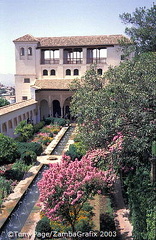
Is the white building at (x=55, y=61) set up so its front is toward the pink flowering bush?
yes

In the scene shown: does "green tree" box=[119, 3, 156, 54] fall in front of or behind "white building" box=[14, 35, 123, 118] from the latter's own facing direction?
in front

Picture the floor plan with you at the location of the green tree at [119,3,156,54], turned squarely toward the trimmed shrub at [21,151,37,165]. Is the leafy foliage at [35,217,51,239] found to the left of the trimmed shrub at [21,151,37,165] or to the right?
left

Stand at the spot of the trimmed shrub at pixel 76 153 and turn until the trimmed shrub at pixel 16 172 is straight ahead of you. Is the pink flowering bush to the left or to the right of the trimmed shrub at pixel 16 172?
left

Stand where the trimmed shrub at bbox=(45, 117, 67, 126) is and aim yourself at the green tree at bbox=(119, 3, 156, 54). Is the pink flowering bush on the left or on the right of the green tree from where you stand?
right

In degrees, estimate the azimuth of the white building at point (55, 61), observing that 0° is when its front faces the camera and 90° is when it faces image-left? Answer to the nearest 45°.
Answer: approximately 0°

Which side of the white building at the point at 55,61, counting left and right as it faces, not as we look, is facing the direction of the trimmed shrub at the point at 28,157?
front

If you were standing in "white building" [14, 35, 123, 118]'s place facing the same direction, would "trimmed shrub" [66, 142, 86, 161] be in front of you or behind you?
in front

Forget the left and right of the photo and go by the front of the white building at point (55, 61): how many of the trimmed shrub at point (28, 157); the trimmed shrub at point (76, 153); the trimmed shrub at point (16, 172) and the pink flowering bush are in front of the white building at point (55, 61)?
4

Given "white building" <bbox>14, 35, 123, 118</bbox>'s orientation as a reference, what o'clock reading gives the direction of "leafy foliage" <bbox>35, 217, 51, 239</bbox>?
The leafy foliage is roughly at 12 o'clock from the white building.

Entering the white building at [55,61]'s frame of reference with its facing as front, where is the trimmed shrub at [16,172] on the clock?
The trimmed shrub is roughly at 12 o'clock from the white building.
